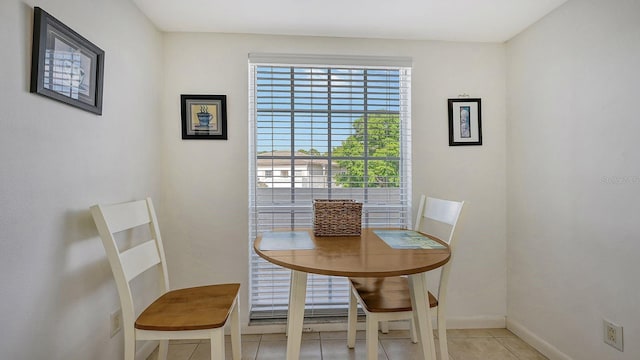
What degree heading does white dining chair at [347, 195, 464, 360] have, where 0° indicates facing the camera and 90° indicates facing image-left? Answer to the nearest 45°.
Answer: approximately 45°

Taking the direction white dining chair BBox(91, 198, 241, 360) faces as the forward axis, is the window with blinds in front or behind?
in front

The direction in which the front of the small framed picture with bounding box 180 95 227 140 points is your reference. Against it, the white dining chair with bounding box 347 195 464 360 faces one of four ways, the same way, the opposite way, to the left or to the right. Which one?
to the right

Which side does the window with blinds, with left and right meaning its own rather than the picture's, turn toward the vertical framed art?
left

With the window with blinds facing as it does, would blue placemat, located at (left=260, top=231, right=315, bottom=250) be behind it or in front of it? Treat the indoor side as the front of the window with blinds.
in front

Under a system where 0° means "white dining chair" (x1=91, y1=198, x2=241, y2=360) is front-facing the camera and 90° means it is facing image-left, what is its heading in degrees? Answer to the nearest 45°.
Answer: approximately 270°

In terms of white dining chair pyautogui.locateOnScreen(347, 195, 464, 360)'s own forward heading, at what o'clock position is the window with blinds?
The window with blinds is roughly at 3 o'clock from the white dining chair.

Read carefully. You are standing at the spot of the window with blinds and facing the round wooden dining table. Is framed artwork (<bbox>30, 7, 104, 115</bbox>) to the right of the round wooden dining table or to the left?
right

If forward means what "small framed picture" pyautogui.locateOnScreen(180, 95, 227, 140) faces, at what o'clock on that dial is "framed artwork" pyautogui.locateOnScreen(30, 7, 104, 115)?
The framed artwork is roughly at 1 o'clock from the small framed picture.
